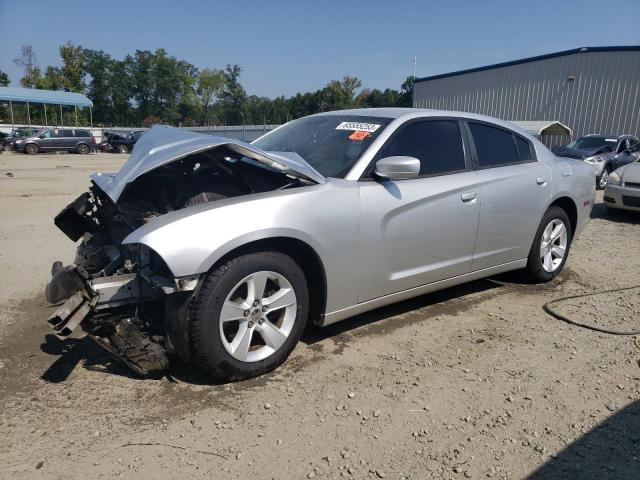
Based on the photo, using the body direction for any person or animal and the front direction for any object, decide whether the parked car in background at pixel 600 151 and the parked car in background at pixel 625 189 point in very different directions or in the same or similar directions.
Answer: same or similar directions

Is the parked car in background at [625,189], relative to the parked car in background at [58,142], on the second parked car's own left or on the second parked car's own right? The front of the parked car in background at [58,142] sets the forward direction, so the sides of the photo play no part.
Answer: on the second parked car's own left

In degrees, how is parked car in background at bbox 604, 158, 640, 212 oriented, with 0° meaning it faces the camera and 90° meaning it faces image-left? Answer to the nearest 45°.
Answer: approximately 45°

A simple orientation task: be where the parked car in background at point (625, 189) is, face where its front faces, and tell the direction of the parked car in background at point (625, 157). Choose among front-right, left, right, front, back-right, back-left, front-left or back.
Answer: back-right

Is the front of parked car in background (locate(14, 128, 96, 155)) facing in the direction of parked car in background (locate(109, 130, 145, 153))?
no

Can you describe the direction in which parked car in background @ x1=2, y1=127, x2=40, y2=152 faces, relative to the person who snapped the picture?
facing to the left of the viewer

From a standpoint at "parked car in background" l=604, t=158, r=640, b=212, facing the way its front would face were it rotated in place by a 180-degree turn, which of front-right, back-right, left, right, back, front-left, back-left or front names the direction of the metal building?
front-left

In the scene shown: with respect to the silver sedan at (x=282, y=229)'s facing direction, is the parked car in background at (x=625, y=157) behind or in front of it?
behind

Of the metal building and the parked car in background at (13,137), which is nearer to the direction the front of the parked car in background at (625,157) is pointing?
the parked car in background

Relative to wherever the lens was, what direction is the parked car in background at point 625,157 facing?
facing the viewer and to the left of the viewer

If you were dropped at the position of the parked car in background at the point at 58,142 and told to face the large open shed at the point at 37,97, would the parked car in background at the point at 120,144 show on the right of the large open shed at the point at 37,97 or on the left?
right

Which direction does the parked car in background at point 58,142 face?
to the viewer's left

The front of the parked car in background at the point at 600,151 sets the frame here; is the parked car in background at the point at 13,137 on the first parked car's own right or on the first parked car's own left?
on the first parked car's own right
